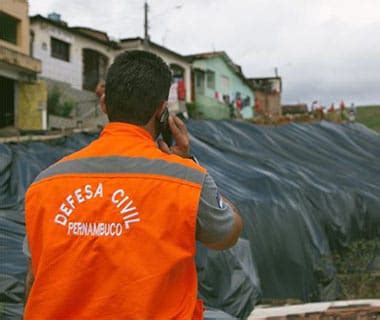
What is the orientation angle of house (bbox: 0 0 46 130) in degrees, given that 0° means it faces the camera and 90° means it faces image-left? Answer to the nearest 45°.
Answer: approximately 315°

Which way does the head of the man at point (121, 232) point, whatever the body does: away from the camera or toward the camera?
away from the camera

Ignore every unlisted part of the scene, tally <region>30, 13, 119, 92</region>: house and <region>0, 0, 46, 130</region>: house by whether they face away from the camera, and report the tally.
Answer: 0

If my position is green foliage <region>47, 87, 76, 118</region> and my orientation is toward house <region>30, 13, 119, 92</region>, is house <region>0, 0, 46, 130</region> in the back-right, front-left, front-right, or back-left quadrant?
back-left

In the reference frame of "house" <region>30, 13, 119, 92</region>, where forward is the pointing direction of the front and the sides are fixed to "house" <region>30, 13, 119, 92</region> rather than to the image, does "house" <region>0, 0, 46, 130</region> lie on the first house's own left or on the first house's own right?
on the first house's own right

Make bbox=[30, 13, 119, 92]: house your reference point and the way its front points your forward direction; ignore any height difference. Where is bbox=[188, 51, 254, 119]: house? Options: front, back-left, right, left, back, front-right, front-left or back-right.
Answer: left

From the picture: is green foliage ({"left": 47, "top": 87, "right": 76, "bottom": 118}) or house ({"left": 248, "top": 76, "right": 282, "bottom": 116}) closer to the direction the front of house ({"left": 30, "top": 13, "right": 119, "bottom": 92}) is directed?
the green foliage

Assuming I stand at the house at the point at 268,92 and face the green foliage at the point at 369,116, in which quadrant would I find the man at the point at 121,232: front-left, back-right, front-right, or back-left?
back-right

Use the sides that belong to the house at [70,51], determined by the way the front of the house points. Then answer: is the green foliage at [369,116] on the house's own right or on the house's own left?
on the house's own left

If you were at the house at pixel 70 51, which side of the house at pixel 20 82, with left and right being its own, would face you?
left
